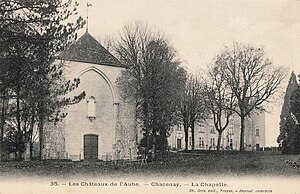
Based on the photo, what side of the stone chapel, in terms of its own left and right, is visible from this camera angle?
front

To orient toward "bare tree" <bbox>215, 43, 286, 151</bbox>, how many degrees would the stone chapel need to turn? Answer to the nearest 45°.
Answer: approximately 90° to its left

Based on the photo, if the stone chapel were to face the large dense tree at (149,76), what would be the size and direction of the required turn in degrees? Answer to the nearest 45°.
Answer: approximately 90° to its left

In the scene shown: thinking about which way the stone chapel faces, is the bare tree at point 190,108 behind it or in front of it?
behind
